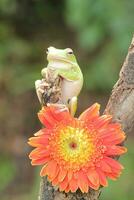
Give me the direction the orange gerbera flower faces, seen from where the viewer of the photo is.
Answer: facing the viewer

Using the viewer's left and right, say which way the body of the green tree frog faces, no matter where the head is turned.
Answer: facing the viewer and to the left of the viewer
